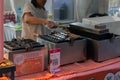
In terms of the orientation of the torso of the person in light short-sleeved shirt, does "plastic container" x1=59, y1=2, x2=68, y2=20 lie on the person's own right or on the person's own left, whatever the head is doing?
on the person's own left

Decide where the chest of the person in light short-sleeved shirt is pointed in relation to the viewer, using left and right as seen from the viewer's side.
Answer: facing the viewer and to the right of the viewer
